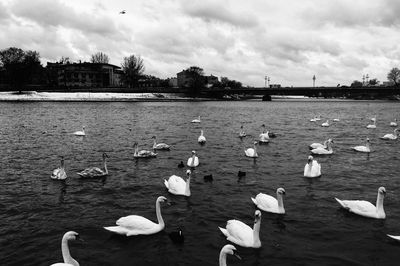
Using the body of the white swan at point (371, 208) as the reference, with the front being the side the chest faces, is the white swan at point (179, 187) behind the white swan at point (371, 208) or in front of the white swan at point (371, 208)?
behind

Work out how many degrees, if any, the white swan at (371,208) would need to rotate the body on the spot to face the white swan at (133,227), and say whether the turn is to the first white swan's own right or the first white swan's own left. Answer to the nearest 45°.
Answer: approximately 135° to the first white swan's own right

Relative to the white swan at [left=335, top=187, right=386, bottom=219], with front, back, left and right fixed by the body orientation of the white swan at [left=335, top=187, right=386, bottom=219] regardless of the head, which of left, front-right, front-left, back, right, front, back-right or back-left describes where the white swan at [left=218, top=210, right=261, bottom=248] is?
back-right

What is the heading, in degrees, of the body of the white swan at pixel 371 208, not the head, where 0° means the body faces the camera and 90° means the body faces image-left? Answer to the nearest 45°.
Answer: approximately 270°

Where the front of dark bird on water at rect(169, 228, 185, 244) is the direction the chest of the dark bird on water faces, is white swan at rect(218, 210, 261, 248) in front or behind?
in front

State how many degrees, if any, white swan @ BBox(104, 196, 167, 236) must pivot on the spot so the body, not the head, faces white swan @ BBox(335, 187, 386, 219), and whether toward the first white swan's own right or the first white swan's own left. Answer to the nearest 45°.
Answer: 0° — it already faces it

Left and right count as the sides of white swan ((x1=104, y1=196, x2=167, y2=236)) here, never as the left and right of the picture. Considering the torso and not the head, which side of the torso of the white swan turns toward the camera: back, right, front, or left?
right

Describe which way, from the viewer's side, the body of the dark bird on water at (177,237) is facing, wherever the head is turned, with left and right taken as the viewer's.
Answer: facing the viewer and to the right of the viewer

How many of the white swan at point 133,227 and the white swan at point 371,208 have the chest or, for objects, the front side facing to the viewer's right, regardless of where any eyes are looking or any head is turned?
2

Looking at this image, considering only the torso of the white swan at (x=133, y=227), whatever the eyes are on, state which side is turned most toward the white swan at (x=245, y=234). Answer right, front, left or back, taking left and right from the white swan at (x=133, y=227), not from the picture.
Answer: front

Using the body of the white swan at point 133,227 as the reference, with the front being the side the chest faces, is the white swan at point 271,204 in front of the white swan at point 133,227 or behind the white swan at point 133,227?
in front

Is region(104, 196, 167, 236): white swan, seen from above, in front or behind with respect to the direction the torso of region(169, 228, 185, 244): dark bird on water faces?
behind
